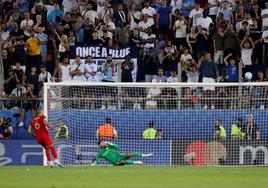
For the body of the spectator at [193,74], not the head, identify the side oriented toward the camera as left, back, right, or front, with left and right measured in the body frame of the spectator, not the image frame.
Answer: front

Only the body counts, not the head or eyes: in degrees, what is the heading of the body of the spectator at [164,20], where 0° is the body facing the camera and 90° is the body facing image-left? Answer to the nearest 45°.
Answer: approximately 0°

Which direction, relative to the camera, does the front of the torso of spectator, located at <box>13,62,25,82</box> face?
toward the camera

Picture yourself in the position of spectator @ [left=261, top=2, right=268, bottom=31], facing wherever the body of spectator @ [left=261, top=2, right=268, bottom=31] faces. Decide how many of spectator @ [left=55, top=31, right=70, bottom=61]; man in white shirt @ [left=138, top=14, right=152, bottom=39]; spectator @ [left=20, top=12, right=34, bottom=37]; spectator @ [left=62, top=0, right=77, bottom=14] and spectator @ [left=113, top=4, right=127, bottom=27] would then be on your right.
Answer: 5

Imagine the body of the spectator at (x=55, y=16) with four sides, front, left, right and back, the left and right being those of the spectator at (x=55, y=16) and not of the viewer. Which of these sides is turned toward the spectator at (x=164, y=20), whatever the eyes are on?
left

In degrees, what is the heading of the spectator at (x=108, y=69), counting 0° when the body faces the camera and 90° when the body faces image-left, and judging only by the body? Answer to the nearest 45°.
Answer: approximately 0°

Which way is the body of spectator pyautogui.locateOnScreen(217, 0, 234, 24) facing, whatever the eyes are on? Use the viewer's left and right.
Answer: facing the viewer and to the left of the viewer

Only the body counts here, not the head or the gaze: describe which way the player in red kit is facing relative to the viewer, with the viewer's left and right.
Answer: facing away from the viewer and to the right of the viewer
